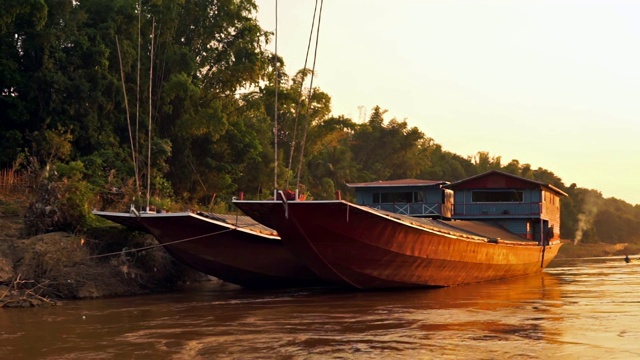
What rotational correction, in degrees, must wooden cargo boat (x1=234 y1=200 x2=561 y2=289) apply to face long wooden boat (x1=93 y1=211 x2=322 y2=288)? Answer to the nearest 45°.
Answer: approximately 45° to its right

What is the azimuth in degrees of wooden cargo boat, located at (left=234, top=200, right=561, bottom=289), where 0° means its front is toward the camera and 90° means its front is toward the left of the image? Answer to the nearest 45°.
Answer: approximately 45°
